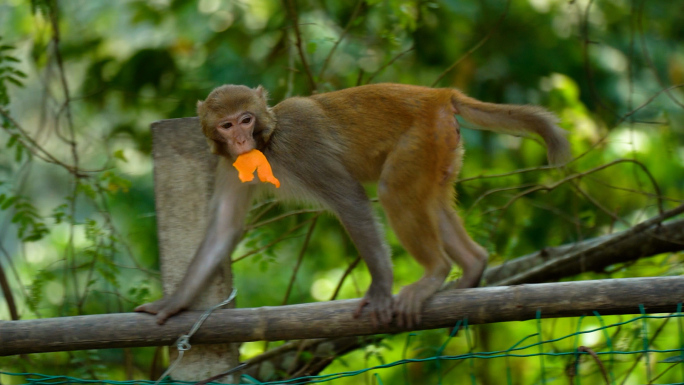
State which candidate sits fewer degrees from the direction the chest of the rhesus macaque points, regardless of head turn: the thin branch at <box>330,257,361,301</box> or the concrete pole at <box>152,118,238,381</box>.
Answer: the concrete pole

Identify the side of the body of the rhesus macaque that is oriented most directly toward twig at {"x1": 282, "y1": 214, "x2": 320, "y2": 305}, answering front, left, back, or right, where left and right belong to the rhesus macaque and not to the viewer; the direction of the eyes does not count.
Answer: right

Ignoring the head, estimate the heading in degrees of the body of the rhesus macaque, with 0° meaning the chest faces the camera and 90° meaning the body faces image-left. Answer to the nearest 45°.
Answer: approximately 90°

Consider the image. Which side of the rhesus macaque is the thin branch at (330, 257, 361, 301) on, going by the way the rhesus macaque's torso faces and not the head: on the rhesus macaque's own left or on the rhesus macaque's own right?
on the rhesus macaque's own right
